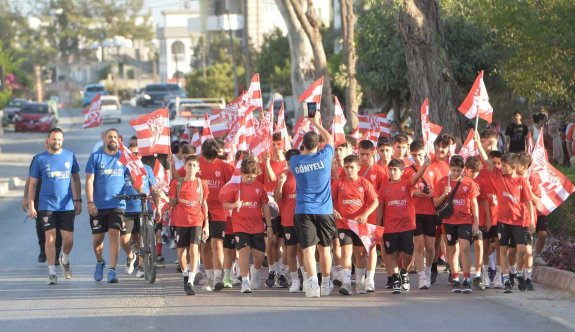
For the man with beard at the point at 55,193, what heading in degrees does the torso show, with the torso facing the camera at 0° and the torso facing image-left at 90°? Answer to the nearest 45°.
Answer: approximately 0°

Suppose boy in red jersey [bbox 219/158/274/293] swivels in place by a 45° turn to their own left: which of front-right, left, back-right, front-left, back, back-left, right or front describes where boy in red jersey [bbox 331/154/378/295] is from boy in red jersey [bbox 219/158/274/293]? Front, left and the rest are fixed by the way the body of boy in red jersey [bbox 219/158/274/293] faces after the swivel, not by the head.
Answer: front-left

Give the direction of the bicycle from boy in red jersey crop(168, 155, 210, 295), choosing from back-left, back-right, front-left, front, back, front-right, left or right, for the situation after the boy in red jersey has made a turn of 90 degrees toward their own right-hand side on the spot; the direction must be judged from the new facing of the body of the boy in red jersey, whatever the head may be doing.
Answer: front-right

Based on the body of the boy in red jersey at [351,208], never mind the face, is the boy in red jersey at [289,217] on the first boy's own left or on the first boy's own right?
on the first boy's own right

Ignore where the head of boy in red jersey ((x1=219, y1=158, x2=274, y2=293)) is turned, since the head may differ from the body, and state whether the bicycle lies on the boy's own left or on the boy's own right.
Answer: on the boy's own right

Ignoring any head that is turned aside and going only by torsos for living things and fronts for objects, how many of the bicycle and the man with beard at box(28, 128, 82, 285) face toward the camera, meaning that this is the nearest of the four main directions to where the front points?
2

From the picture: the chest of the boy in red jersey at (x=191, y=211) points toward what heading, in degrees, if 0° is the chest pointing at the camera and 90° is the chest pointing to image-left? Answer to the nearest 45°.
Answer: approximately 0°

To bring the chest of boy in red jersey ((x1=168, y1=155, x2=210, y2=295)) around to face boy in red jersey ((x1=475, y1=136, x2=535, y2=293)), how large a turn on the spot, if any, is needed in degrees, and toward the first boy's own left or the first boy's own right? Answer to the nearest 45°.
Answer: approximately 90° to the first boy's own left

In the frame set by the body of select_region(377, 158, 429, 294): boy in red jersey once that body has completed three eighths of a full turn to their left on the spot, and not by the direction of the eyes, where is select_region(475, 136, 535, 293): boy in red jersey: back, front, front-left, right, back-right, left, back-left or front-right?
front-right
